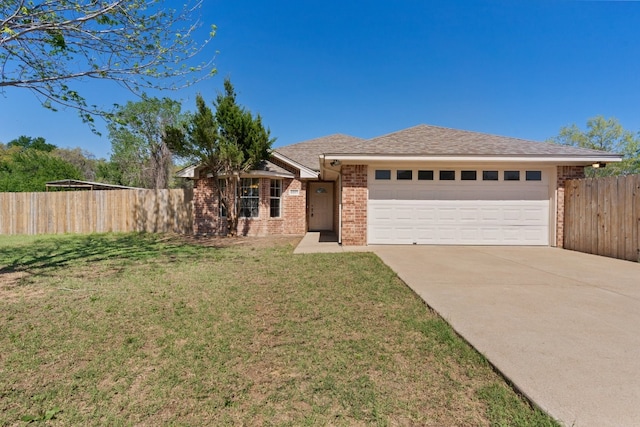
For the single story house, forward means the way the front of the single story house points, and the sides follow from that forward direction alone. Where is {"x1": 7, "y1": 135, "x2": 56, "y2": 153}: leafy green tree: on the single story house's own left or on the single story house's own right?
on the single story house's own right

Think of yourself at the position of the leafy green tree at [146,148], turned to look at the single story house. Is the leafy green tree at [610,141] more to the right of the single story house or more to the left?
left

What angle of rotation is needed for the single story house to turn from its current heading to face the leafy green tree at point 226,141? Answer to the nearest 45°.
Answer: approximately 90° to its right

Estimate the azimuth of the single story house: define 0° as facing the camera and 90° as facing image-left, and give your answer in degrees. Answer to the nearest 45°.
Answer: approximately 0°

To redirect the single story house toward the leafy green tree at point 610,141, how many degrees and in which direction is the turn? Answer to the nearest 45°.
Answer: approximately 135° to its left

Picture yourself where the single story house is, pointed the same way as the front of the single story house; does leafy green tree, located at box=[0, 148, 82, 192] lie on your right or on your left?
on your right

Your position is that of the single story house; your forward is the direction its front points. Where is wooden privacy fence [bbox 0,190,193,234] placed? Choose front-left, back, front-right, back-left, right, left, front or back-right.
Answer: right
